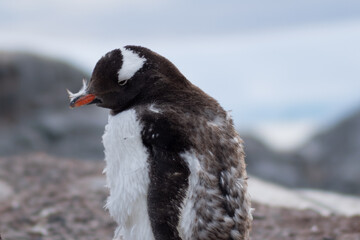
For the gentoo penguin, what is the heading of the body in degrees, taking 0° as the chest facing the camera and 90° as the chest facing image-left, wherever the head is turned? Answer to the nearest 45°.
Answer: approximately 90°

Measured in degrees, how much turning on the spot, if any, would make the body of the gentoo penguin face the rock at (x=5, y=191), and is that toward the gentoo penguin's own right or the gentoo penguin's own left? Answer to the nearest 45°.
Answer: approximately 45° to the gentoo penguin's own right
